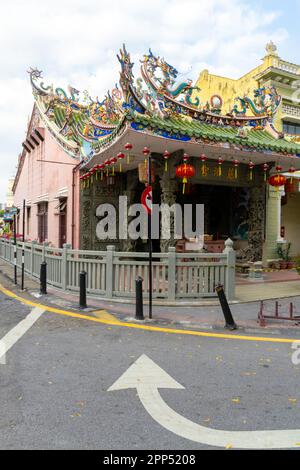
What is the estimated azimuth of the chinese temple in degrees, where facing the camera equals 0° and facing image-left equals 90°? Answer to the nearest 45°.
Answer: approximately 315°
